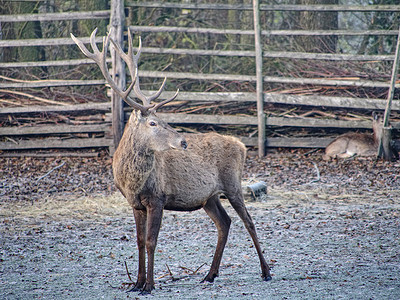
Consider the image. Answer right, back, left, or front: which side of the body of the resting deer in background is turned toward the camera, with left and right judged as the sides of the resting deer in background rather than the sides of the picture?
right

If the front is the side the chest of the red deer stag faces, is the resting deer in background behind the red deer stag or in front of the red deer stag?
behind

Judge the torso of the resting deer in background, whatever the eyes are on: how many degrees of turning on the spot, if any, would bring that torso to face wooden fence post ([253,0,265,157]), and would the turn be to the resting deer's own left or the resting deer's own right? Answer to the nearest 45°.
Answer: approximately 180°

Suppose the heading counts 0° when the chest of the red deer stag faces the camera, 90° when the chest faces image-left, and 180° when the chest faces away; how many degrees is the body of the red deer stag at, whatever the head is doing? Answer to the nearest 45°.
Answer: approximately 45°

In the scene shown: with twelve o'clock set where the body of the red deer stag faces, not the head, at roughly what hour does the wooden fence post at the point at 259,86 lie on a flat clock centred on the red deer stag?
The wooden fence post is roughly at 5 o'clock from the red deer stag.

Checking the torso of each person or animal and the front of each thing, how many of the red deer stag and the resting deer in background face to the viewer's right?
1

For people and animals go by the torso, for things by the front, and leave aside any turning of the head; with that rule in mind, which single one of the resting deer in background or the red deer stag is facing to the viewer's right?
the resting deer in background
